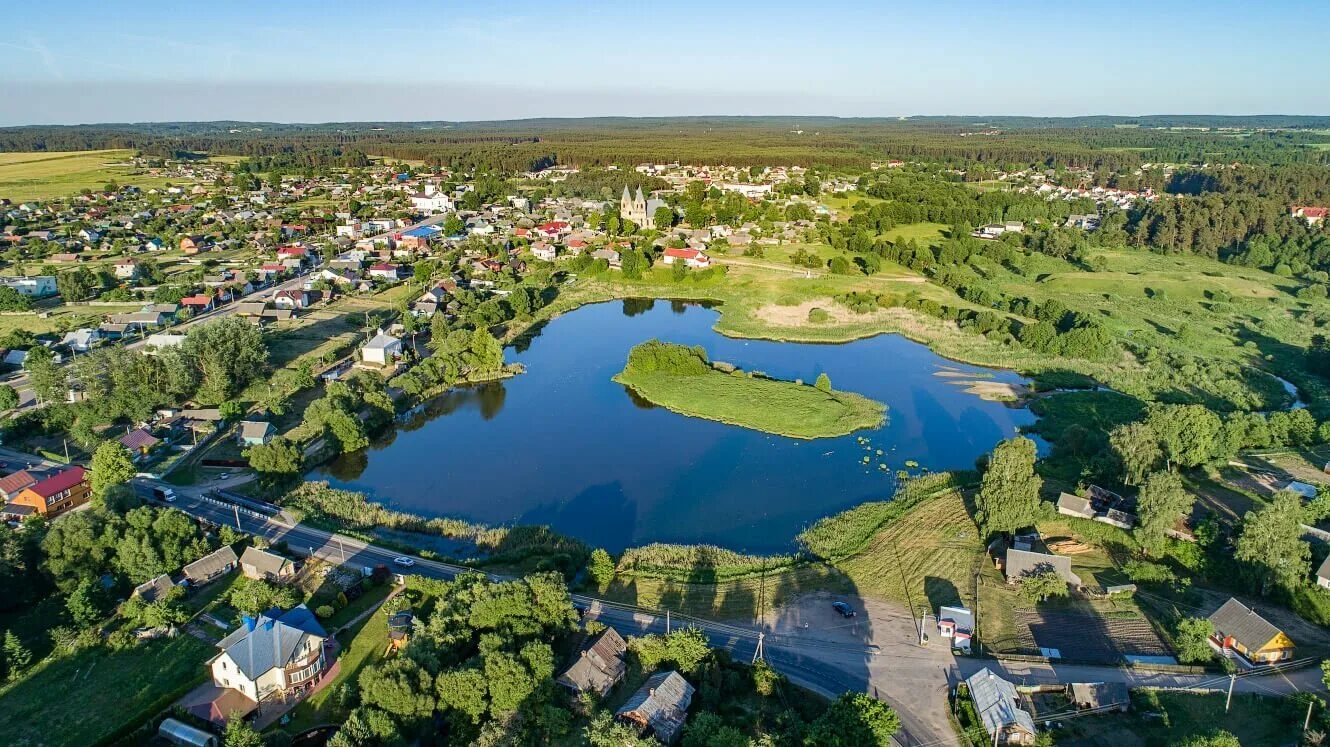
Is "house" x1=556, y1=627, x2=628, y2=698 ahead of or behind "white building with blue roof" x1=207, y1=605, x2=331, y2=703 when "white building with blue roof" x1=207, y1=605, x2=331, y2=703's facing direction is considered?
ahead

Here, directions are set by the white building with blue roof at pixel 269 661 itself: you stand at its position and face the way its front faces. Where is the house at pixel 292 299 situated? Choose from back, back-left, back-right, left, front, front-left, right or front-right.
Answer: back-left

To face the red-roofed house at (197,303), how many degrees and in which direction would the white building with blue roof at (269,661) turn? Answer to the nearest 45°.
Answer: approximately 135° to its left

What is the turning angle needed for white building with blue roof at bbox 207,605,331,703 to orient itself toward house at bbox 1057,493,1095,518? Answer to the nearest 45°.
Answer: approximately 45° to its left

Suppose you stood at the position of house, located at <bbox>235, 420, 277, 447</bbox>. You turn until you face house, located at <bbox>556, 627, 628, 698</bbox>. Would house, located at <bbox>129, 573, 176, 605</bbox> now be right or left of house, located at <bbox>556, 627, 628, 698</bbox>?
right

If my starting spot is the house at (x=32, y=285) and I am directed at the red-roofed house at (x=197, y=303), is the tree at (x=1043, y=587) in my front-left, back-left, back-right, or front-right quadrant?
front-right

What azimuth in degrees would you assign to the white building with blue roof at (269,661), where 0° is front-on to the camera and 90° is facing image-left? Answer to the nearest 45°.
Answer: approximately 315°

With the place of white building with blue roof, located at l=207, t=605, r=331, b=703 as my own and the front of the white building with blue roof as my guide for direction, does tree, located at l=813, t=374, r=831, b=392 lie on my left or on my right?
on my left

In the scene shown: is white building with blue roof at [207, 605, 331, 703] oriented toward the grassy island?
no

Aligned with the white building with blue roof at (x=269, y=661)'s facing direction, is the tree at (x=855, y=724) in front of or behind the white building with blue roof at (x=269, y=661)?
in front

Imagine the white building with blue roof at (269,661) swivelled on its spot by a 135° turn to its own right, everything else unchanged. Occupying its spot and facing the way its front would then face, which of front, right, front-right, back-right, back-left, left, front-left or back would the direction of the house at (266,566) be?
right

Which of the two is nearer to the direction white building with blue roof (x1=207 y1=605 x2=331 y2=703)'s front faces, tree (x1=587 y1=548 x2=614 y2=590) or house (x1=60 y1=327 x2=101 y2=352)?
the tree

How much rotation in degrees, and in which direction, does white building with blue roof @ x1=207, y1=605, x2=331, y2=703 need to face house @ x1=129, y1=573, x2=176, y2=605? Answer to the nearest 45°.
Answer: approximately 180°
